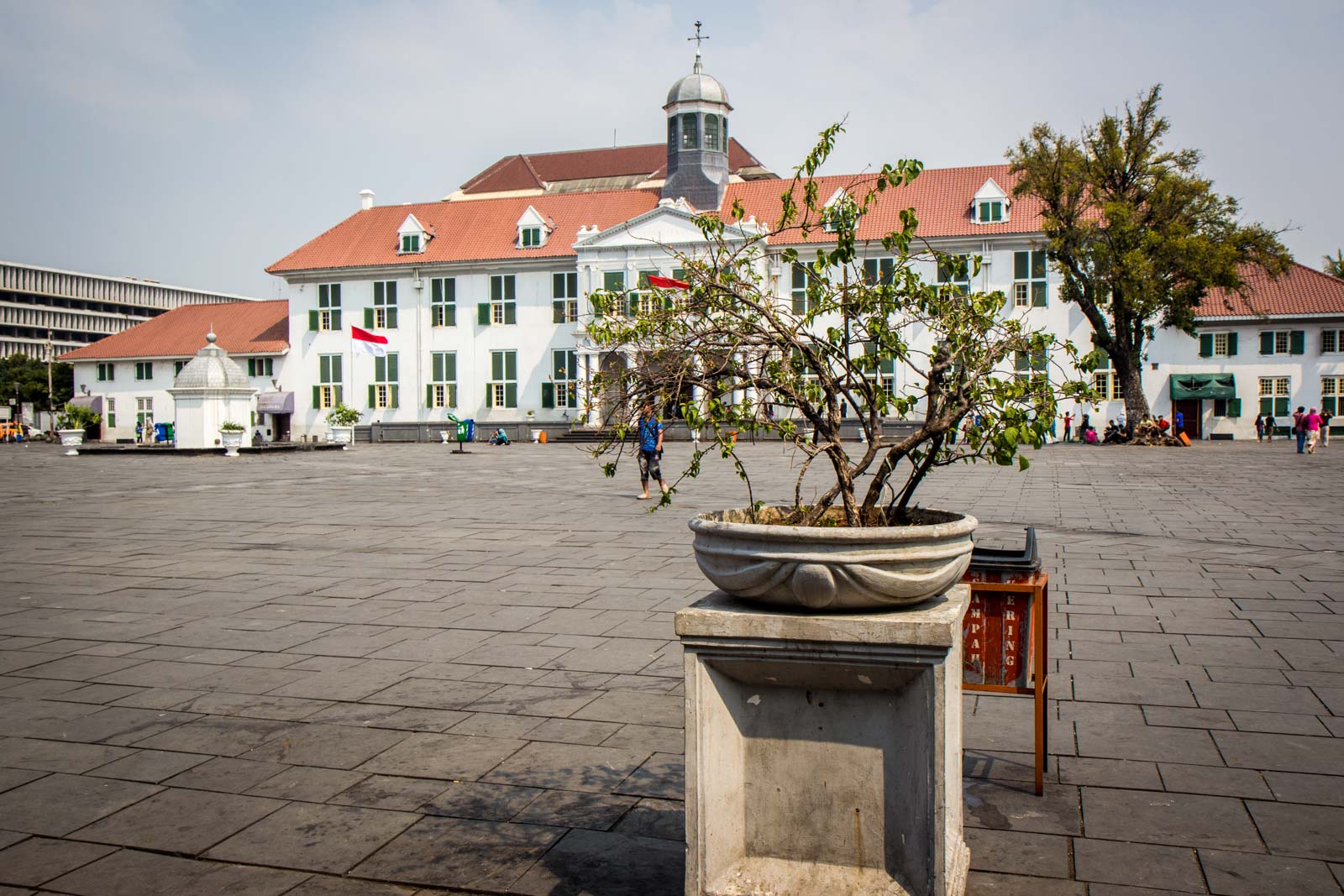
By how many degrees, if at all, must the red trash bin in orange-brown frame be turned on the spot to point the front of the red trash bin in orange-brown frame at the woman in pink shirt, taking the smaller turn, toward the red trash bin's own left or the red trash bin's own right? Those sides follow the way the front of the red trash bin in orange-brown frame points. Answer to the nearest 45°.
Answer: approximately 180°

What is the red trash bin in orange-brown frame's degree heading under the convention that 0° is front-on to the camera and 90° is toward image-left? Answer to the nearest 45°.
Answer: approximately 0°

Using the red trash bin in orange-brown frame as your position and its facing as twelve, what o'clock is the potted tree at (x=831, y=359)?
The potted tree is roughly at 1 o'clock from the red trash bin in orange-brown frame.

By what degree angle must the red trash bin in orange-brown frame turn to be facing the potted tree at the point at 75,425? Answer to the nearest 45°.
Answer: approximately 135° to its right

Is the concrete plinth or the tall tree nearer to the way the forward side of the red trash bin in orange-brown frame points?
the concrete plinth

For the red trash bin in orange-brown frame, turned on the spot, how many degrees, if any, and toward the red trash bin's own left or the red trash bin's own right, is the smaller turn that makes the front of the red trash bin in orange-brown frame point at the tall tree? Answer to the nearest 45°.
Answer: approximately 180°

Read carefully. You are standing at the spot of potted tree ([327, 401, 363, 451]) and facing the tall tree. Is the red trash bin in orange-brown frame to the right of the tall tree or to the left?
right

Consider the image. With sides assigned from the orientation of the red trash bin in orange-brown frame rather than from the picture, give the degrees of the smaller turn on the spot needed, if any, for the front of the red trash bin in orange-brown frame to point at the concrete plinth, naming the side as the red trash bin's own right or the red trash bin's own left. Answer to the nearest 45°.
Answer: approximately 45° to the red trash bin's own right
